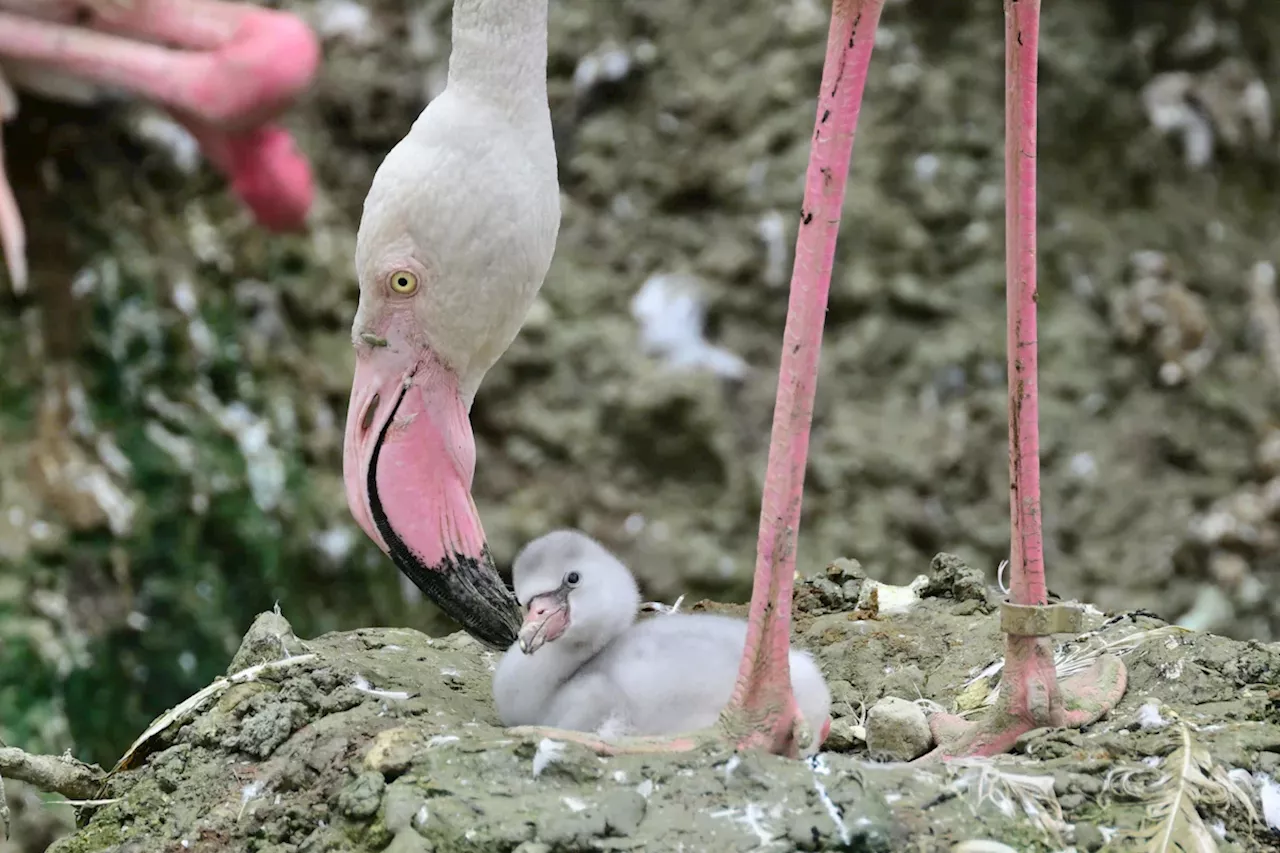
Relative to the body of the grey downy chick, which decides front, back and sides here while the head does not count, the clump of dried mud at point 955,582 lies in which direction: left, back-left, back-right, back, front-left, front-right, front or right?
back-right

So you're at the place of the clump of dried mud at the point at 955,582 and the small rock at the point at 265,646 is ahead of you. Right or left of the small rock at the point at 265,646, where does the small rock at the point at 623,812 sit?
left

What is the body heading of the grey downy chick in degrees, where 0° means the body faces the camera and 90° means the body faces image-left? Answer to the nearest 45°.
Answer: approximately 90°
